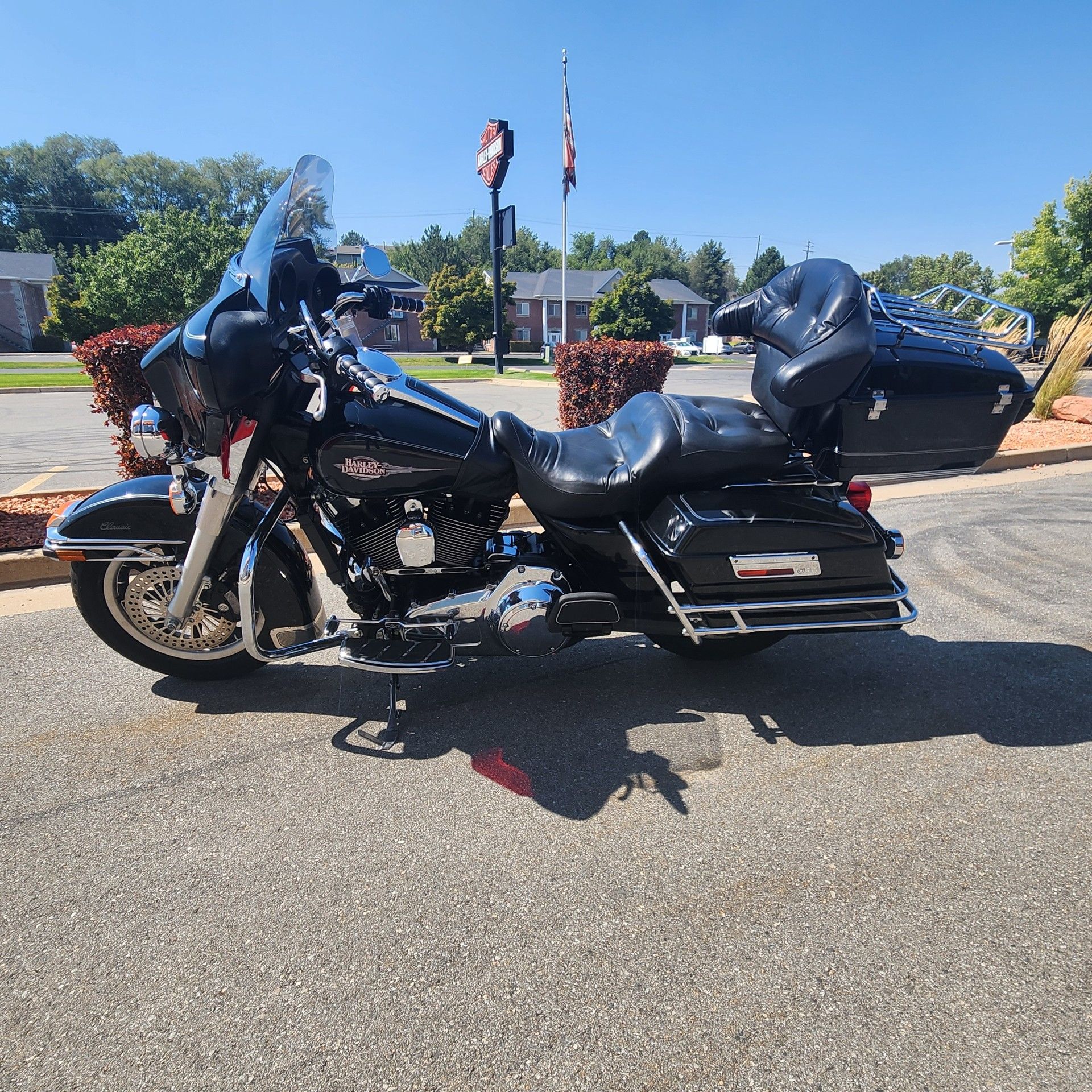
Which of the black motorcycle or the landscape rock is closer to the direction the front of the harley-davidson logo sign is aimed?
the black motorcycle

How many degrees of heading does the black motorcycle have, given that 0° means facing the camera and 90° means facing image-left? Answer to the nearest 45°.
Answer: approximately 90°

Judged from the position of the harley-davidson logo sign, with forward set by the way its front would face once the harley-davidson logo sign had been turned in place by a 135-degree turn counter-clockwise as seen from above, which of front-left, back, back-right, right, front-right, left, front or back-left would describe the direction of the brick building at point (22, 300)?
back-left

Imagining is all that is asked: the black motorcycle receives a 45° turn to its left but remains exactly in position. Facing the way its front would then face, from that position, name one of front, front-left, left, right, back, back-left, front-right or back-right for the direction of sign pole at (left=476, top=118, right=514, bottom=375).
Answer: back-right

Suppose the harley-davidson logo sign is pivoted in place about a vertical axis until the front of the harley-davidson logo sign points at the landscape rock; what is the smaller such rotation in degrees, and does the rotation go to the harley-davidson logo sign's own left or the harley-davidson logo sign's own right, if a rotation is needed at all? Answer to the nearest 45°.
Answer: approximately 90° to the harley-davidson logo sign's own left

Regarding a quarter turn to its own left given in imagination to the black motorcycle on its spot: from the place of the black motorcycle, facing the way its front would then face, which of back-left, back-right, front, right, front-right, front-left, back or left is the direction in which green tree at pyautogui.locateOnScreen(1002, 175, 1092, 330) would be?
back-left

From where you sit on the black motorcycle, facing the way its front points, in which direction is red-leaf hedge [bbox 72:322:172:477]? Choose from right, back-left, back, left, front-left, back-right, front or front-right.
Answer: front-right

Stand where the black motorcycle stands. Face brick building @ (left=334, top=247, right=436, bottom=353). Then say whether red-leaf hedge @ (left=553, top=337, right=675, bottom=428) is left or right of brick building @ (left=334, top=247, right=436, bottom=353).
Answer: right

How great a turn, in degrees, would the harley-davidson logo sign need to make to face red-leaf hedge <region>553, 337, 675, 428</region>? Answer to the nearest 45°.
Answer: approximately 45° to its left

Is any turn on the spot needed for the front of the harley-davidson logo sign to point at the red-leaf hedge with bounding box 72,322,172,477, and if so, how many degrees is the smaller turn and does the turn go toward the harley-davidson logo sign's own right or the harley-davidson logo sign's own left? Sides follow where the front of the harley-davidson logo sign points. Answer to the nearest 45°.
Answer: approximately 45° to the harley-davidson logo sign's own left

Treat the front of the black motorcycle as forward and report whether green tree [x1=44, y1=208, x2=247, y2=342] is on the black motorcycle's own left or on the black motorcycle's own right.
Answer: on the black motorcycle's own right

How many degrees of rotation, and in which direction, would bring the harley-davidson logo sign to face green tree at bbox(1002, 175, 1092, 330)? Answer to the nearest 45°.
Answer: approximately 135° to its left

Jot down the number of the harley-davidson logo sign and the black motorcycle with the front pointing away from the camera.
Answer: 0

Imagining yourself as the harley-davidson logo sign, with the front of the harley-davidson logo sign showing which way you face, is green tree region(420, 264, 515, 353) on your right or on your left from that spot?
on your right

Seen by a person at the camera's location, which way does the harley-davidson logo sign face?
facing the viewer and to the left of the viewer

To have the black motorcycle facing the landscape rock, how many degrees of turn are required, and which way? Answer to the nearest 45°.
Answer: approximately 135° to its right
